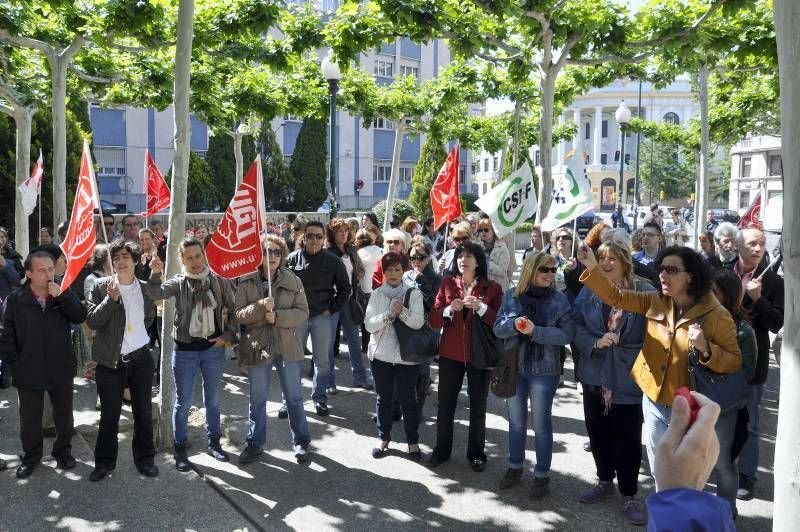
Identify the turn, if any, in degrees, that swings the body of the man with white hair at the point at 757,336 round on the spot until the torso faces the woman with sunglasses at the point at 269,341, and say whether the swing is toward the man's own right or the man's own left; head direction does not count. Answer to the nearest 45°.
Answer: approximately 45° to the man's own right

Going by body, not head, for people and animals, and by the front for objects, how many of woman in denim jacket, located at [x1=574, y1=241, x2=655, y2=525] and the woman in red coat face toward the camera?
2

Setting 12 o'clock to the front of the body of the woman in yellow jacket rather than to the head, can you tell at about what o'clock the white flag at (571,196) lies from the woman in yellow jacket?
The white flag is roughly at 4 o'clock from the woman in yellow jacket.

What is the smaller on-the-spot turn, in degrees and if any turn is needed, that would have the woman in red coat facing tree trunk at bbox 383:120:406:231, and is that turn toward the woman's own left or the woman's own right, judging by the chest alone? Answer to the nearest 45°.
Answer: approximately 180°

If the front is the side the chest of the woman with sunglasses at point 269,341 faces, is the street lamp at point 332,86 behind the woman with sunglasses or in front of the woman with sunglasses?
behind
